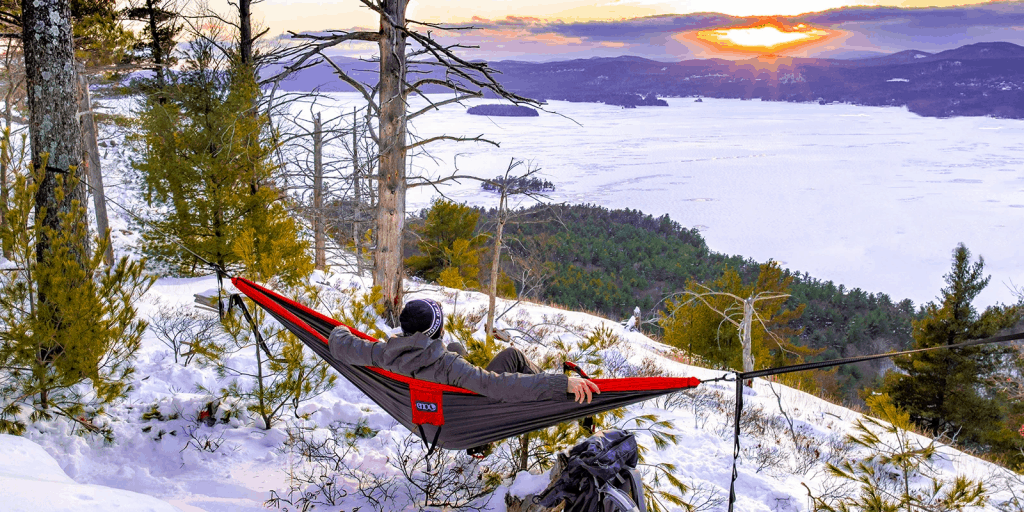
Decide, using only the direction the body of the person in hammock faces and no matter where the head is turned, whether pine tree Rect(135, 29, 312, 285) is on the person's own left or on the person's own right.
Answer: on the person's own left

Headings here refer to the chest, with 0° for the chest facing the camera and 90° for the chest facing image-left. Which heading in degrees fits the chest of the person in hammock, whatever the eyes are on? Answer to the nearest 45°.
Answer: approximately 225°

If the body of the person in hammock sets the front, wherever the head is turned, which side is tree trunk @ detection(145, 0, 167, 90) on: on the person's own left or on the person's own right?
on the person's own left

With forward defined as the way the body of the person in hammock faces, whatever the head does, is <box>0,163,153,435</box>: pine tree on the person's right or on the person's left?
on the person's left

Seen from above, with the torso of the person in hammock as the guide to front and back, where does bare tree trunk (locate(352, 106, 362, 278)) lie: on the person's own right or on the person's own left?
on the person's own left

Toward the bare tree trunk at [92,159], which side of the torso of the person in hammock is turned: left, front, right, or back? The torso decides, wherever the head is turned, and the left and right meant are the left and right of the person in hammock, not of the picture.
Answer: left

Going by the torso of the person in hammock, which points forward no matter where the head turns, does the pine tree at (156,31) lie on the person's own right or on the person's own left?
on the person's own left
